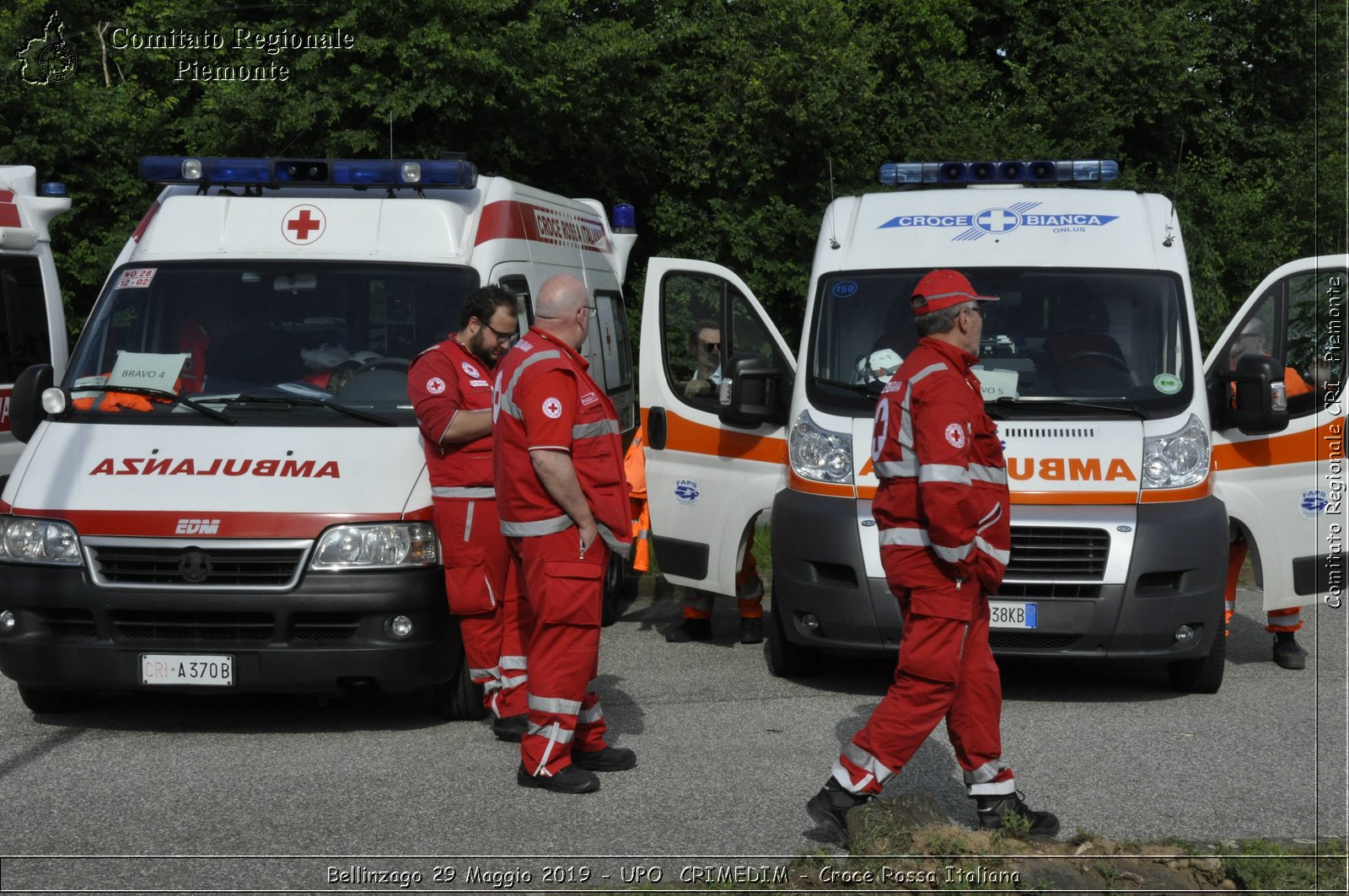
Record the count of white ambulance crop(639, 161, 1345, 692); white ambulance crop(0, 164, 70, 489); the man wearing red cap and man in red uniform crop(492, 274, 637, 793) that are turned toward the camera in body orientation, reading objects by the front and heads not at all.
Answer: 2

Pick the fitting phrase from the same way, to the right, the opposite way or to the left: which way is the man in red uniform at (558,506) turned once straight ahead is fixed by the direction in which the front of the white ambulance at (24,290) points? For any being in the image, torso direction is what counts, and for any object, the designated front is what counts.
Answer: to the left

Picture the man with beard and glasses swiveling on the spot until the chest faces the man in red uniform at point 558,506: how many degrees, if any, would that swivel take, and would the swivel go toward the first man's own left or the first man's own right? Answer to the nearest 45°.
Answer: approximately 45° to the first man's own right

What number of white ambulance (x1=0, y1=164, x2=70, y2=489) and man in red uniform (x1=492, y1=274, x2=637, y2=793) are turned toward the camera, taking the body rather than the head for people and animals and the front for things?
1

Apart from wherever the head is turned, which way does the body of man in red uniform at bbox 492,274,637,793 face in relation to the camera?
to the viewer's right

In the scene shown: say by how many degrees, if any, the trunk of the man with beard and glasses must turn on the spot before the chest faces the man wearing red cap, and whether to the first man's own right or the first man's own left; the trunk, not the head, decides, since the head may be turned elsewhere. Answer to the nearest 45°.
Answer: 0° — they already face them

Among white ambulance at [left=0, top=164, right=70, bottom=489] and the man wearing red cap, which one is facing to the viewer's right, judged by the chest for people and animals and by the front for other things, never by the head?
the man wearing red cap

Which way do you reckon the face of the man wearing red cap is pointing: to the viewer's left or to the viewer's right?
to the viewer's right

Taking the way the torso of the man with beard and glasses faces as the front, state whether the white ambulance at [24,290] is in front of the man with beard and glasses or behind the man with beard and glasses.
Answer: behind
